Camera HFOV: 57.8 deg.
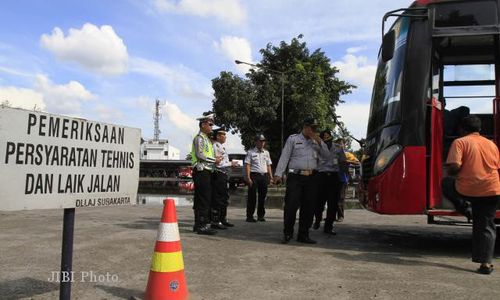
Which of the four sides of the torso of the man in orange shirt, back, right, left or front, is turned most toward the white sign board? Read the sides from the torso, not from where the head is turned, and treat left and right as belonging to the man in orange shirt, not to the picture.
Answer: left

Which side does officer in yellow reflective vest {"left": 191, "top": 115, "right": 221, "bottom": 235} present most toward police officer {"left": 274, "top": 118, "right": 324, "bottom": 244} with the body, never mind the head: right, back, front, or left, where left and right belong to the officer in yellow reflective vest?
front

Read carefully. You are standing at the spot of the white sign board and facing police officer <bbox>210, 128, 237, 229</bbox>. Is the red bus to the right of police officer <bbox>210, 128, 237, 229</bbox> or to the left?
right

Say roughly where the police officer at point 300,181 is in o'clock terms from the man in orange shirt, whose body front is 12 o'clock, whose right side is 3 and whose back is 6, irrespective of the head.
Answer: The police officer is roughly at 11 o'clock from the man in orange shirt.

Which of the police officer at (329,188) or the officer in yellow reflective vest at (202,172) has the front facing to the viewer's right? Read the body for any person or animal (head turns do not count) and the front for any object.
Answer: the officer in yellow reflective vest

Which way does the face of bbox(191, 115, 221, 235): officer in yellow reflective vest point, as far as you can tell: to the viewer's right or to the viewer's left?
to the viewer's right

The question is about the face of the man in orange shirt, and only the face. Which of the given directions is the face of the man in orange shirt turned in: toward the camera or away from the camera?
away from the camera

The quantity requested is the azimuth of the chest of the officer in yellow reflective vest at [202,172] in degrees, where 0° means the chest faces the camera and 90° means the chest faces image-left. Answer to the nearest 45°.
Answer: approximately 270°

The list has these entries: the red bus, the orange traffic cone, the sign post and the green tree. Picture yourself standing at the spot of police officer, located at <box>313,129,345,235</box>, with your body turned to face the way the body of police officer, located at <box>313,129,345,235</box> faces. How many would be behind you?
1

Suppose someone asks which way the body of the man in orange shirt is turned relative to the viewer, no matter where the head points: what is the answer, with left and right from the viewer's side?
facing away from the viewer and to the left of the viewer
